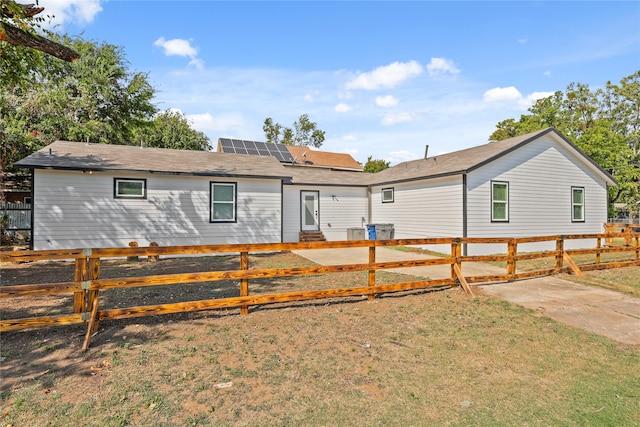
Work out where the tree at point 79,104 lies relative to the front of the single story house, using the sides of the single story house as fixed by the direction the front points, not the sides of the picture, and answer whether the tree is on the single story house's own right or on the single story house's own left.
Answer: on the single story house's own right

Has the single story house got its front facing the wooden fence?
yes

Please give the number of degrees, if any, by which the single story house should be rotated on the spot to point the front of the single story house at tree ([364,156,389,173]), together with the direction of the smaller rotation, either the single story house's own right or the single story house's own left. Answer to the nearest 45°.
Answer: approximately 180°

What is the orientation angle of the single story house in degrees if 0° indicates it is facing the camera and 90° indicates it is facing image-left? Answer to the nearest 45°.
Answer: approximately 0°
